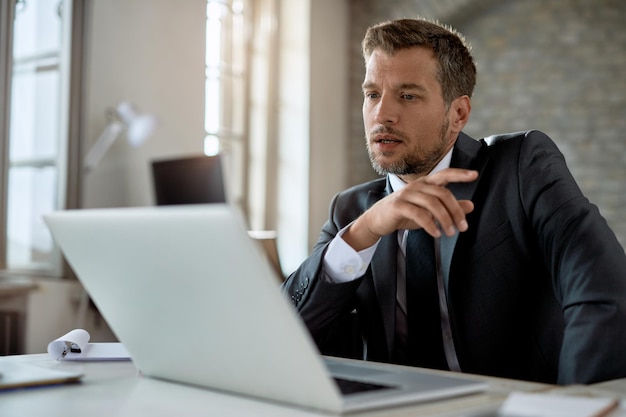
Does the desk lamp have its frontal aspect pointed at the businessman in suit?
no

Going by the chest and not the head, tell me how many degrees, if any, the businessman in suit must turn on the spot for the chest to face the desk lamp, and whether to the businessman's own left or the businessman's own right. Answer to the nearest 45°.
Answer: approximately 90° to the businessman's own right

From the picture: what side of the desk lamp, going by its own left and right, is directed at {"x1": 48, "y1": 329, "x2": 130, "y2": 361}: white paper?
right

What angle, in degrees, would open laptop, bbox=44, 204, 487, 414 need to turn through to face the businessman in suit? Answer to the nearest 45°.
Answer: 0° — it already faces them

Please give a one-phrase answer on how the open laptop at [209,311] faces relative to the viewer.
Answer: facing away from the viewer and to the right of the viewer

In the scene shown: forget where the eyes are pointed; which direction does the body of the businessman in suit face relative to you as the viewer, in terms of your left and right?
facing the viewer and to the left of the viewer

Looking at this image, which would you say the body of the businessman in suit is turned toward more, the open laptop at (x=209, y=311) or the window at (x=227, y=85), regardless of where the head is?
the open laptop

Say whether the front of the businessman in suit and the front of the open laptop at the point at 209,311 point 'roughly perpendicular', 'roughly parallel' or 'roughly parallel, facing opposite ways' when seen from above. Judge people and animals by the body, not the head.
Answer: roughly parallel, facing opposite ways

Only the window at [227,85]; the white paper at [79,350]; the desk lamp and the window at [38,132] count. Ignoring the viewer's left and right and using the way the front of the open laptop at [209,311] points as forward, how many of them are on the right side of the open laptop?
0

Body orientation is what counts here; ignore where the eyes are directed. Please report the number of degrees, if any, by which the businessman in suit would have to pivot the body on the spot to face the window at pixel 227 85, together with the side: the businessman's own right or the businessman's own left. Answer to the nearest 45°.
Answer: approximately 90° to the businessman's own right

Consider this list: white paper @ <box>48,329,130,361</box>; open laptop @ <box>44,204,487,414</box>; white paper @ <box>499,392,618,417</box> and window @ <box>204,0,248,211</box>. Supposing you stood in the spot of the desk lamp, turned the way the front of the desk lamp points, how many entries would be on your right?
3

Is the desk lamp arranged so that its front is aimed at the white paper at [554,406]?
no

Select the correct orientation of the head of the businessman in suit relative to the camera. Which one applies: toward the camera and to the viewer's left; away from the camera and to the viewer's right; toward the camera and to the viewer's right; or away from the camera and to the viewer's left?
toward the camera and to the viewer's left

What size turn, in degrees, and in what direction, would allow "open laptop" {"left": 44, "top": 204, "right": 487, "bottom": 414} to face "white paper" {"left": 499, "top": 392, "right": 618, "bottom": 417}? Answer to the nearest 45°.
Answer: approximately 45° to its right

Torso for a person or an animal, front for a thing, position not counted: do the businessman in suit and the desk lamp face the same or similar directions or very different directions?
very different directions

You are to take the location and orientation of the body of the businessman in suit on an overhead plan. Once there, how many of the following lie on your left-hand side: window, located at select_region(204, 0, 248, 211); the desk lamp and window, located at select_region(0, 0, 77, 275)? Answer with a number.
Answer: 0

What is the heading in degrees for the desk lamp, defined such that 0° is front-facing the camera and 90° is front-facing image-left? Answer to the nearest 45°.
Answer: approximately 270°

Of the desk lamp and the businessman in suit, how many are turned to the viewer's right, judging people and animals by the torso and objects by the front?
1
